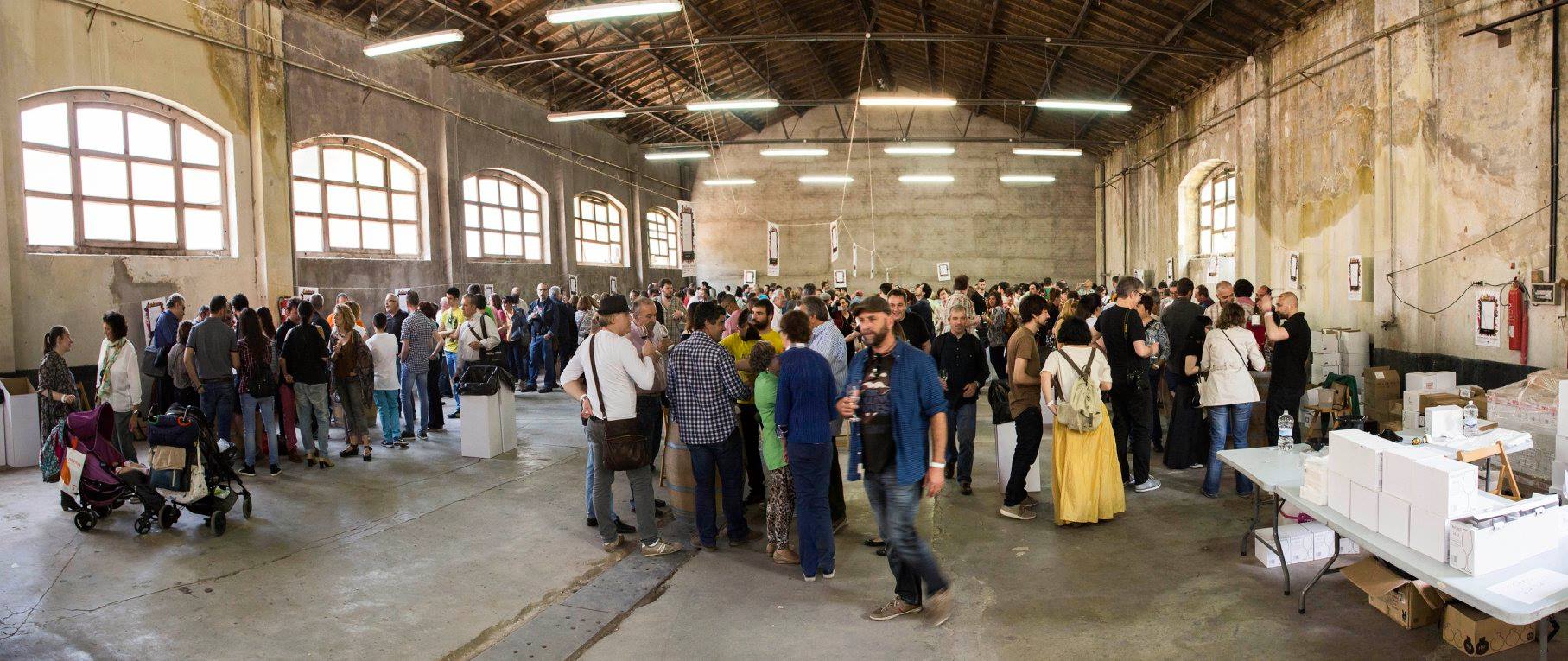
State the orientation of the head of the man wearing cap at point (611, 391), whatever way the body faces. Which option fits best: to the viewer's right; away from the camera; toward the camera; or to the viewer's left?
to the viewer's right

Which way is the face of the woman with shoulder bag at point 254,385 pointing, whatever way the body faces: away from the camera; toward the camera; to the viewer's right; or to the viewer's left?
away from the camera

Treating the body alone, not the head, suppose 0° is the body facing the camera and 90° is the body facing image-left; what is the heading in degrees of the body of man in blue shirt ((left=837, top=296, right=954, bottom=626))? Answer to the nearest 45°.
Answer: approximately 45°

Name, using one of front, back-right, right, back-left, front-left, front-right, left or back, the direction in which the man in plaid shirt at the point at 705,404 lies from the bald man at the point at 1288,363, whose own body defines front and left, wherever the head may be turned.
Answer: front-left

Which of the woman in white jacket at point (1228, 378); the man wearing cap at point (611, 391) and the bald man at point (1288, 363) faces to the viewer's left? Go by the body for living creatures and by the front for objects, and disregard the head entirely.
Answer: the bald man

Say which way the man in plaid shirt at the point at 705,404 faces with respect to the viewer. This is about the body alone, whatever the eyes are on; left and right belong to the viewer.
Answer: facing away from the viewer and to the right of the viewer

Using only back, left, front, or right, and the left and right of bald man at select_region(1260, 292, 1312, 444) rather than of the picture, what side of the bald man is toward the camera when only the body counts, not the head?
left

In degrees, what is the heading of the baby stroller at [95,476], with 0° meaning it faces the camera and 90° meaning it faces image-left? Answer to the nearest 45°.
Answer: approximately 315°

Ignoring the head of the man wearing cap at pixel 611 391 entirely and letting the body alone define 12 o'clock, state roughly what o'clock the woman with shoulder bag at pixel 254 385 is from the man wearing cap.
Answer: The woman with shoulder bag is roughly at 9 o'clock from the man wearing cap.

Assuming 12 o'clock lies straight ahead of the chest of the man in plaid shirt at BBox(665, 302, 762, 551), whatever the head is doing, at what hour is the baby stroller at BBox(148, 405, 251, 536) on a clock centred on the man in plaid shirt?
The baby stroller is roughly at 8 o'clock from the man in plaid shirt.

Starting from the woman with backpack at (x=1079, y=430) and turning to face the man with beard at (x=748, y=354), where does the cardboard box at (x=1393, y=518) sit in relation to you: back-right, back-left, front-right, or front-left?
back-left

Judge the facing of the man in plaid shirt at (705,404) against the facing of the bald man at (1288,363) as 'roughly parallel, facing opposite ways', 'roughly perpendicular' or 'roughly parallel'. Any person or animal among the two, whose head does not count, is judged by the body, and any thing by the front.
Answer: roughly perpendicular

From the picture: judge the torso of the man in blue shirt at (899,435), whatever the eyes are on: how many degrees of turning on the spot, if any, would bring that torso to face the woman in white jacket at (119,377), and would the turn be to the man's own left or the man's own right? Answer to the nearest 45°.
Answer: approximately 45° to the man's own right
